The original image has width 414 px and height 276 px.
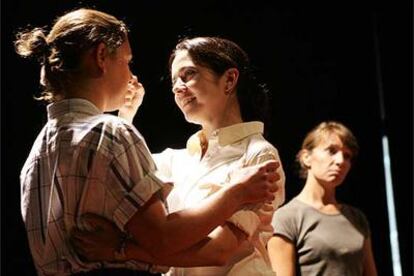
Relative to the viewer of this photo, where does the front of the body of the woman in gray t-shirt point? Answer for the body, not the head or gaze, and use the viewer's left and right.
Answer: facing the viewer and to the right of the viewer
